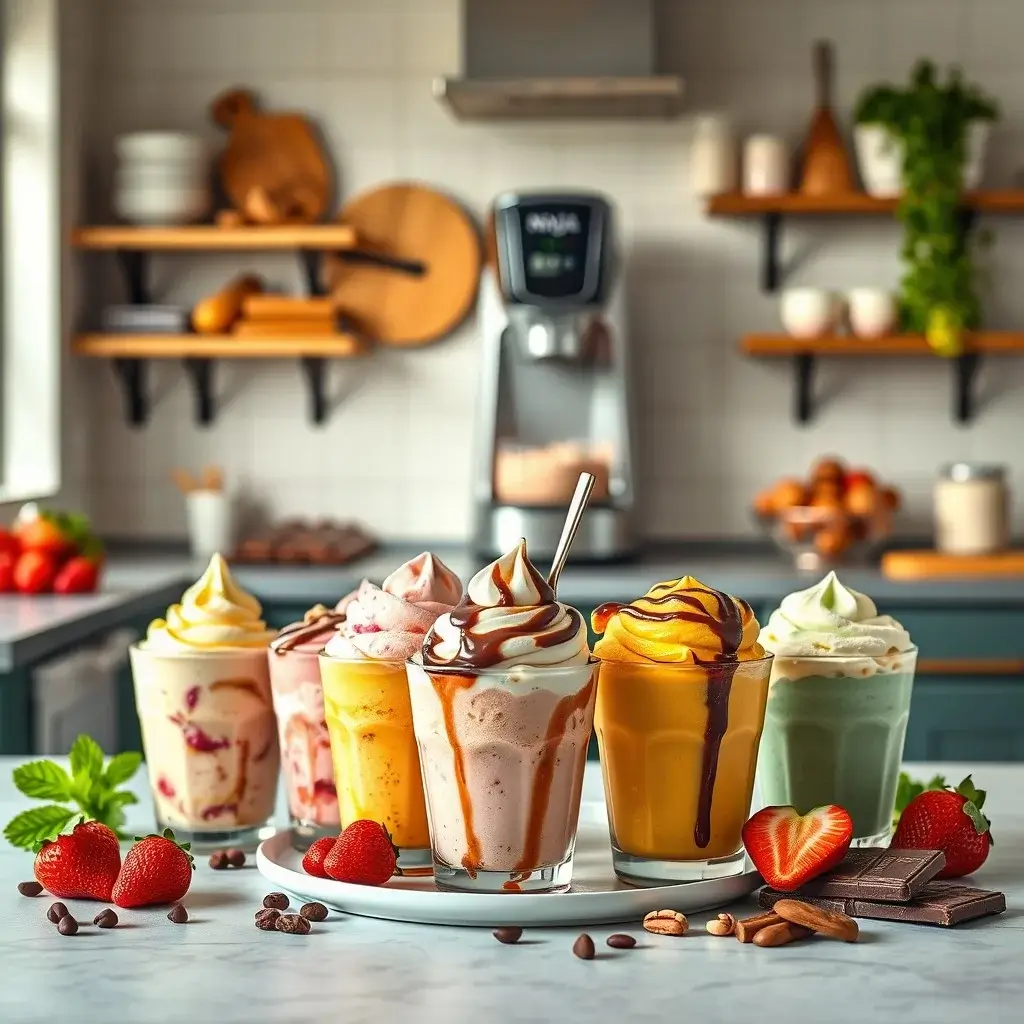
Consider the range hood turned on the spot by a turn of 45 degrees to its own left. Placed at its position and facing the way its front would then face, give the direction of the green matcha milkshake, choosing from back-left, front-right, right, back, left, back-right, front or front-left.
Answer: front-right

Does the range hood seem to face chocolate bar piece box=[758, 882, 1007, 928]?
yes

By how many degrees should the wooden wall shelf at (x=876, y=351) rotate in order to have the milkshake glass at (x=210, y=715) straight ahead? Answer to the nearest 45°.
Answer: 0° — it already faces it

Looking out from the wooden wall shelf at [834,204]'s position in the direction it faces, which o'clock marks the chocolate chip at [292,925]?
The chocolate chip is roughly at 12 o'clock from the wooden wall shelf.

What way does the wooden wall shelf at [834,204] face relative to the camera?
toward the camera

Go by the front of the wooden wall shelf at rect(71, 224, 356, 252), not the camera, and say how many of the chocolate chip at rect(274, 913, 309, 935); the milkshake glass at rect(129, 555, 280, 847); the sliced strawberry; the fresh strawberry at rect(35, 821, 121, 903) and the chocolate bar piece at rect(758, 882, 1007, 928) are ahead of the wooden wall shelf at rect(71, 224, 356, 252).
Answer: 5

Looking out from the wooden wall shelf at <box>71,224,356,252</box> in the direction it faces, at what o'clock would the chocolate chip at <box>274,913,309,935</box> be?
The chocolate chip is roughly at 12 o'clock from the wooden wall shelf.

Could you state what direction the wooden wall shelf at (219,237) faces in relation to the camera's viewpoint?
facing the viewer

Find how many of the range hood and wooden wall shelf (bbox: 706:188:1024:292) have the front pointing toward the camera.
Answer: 2

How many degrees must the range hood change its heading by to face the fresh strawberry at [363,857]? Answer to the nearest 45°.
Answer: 0° — it already faces it

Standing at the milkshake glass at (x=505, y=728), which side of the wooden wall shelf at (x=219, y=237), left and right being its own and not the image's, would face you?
front

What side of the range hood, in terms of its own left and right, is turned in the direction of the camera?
front

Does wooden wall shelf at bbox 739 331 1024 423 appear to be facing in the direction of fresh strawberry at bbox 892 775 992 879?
yes

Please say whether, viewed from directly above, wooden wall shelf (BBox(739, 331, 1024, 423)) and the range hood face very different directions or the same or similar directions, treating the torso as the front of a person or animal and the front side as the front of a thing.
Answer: same or similar directions
